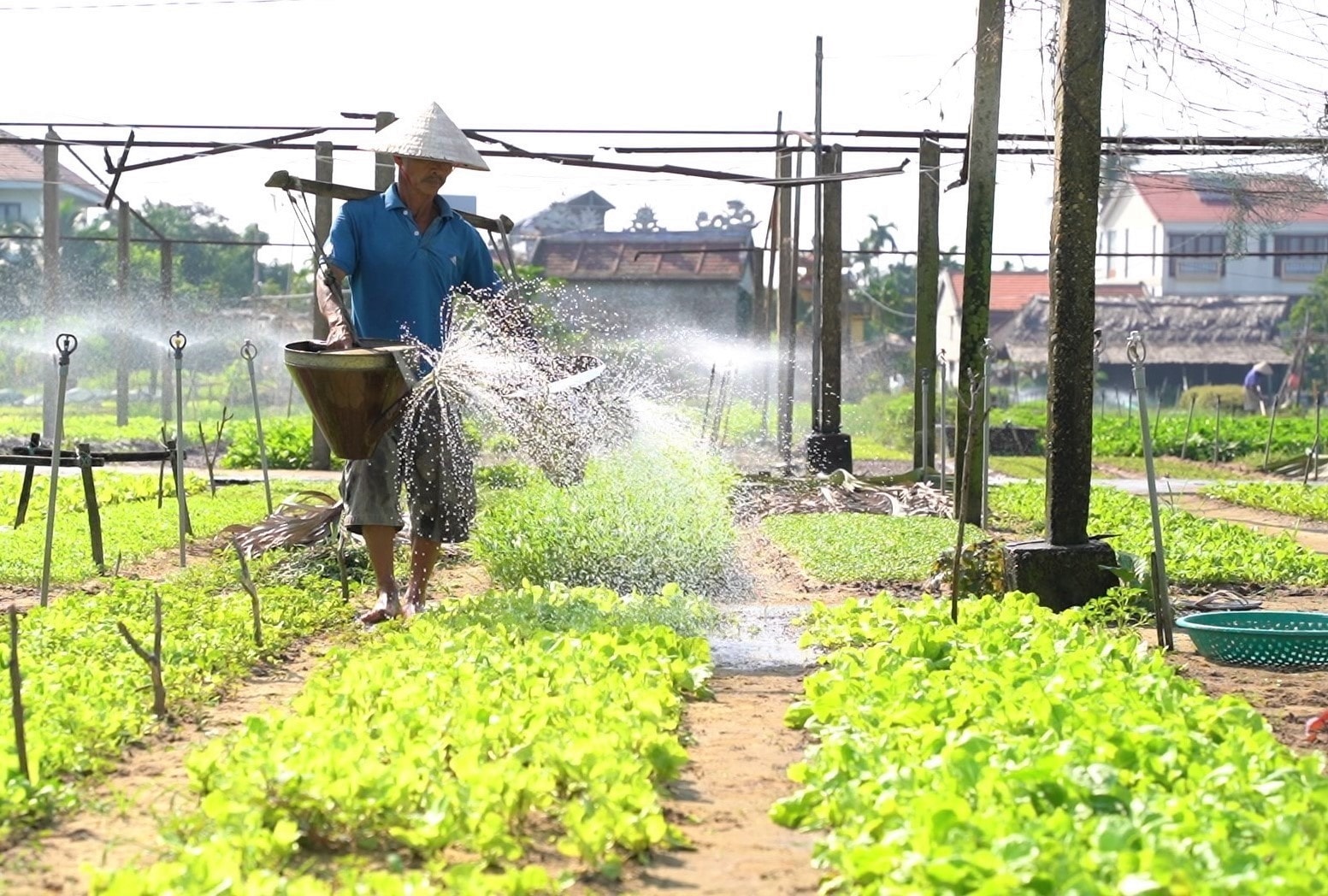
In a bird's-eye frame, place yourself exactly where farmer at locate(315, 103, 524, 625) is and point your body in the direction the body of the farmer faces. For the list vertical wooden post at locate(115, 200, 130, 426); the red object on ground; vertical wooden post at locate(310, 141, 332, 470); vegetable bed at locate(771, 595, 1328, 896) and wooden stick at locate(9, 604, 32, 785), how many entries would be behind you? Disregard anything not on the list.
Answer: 2

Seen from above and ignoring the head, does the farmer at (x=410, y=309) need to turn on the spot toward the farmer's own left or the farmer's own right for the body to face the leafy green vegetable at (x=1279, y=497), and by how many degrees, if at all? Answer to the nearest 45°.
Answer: approximately 135° to the farmer's own left

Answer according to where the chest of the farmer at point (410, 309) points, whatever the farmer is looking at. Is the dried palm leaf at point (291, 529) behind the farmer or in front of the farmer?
behind

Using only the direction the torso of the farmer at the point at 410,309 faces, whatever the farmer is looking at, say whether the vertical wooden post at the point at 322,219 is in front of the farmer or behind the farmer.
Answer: behind

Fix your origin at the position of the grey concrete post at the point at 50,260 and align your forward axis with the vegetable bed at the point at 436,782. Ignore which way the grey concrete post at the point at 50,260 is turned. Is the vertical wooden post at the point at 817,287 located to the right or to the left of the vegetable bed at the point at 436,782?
left

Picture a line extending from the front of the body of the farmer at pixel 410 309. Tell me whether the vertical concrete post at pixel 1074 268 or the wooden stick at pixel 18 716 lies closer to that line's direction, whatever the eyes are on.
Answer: the wooden stick

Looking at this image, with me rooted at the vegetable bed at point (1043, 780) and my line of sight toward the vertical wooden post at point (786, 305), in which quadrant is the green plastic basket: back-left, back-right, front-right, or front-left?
front-right

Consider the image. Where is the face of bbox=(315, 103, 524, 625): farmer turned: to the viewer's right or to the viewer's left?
to the viewer's right

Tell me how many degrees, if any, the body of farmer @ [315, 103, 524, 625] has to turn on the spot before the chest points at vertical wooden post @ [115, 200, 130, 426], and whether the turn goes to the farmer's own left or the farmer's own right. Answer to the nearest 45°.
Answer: approximately 180°

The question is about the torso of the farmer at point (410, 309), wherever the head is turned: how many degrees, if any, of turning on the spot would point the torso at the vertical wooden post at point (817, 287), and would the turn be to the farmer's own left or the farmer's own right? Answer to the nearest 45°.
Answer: approximately 180°

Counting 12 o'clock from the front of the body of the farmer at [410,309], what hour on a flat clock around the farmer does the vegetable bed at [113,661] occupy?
The vegetable bed is roughly at 1 o'clock from the farmer.

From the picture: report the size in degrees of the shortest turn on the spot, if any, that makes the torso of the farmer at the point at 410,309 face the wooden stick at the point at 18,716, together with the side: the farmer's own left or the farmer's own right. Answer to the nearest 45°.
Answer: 0° — they already face it

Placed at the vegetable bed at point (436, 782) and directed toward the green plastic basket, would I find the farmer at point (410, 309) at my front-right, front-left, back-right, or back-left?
front-left

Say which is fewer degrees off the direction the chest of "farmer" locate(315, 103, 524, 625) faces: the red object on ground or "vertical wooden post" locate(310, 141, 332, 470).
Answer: the red object on ground

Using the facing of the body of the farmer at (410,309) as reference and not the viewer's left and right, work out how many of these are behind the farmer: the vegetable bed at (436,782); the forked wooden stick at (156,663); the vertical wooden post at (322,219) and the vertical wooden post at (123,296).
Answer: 2

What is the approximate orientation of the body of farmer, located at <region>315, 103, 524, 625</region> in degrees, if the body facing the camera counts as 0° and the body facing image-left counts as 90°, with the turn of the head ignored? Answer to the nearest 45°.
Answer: approximately 0°

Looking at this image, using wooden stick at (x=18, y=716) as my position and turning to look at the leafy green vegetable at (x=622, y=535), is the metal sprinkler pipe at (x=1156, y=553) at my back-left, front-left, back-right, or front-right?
front-right

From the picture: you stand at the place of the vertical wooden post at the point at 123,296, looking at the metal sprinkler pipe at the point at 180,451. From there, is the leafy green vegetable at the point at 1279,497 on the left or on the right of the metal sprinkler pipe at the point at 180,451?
left

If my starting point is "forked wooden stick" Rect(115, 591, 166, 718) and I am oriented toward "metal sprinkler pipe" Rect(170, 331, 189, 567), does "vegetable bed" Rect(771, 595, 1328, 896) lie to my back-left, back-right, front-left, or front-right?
back-right
